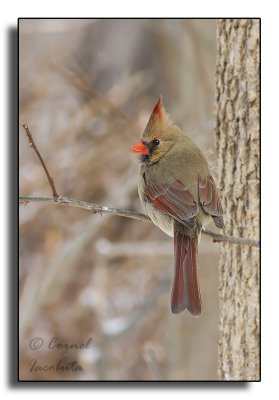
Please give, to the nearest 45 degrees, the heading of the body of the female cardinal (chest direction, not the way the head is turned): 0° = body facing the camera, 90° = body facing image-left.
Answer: approximately 135°
